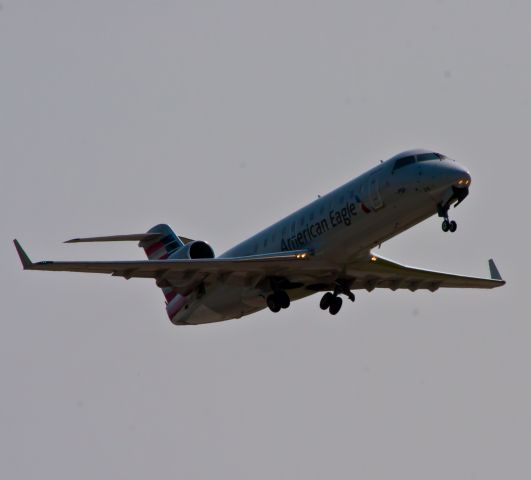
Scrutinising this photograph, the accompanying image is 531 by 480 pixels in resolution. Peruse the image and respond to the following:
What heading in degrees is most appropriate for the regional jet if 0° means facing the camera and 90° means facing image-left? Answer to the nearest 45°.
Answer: approximately 315°
